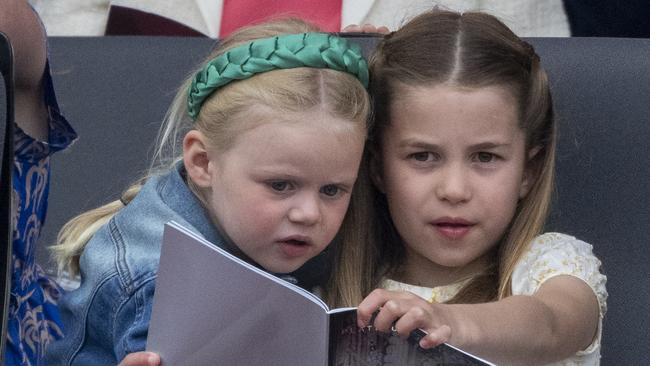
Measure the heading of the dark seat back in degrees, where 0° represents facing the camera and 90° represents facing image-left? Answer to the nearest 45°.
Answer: approximately 0°
